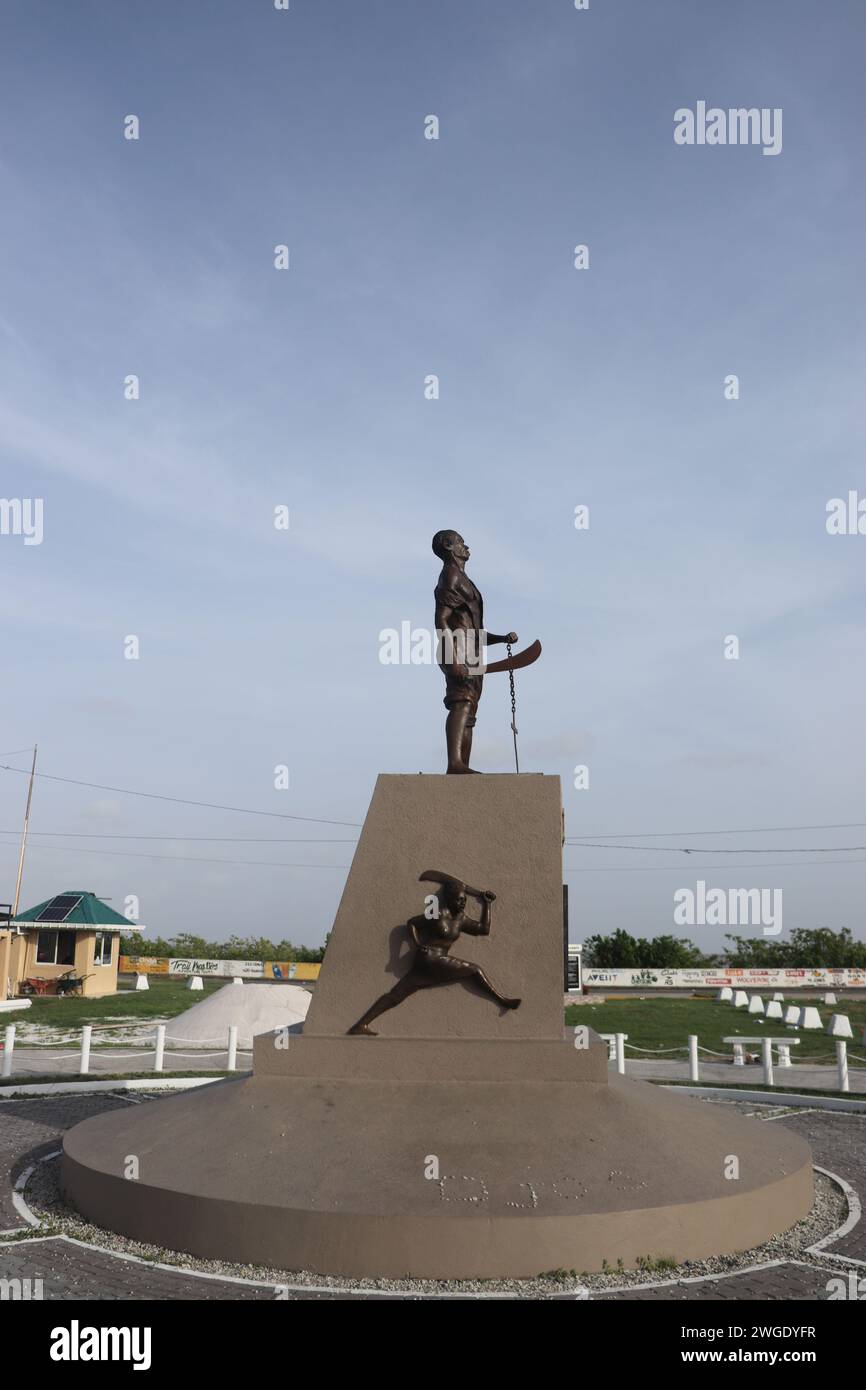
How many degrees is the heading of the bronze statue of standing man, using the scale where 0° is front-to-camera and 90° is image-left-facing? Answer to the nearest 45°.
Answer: approximately 270°

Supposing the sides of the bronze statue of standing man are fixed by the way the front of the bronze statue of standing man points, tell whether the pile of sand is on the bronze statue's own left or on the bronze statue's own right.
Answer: on the bronze statue's own left

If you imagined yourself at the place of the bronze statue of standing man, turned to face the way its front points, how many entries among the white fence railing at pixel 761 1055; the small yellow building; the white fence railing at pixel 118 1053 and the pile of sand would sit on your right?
0

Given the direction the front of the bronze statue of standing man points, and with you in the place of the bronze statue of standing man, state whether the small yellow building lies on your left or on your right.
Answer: on your left

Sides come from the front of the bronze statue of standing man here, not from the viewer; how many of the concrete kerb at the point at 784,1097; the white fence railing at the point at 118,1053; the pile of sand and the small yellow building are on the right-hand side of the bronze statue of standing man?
0

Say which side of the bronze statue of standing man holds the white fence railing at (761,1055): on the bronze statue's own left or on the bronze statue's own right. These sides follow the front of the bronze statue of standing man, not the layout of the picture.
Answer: on the bronze statue's own left

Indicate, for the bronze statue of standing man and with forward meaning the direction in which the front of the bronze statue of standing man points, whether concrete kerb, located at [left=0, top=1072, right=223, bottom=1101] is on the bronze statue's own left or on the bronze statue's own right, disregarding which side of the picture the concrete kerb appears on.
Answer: on the bronze statue's own left

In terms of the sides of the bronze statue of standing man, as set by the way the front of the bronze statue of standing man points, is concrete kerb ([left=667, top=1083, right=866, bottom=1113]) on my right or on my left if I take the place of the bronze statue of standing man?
on my left

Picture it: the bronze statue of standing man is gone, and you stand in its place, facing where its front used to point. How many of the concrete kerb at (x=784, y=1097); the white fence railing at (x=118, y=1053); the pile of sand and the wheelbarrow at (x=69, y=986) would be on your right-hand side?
0

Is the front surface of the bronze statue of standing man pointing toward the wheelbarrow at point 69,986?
no

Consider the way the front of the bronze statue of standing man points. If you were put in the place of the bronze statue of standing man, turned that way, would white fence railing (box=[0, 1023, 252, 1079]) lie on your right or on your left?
on your left
